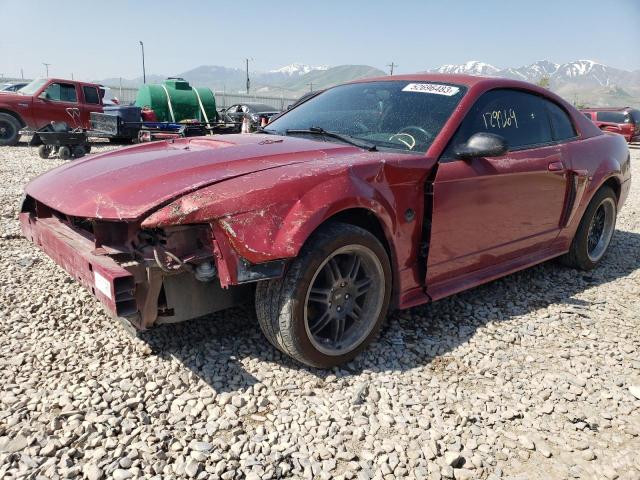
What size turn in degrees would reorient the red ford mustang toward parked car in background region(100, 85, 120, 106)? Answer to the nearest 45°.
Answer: approximately 90° to its right

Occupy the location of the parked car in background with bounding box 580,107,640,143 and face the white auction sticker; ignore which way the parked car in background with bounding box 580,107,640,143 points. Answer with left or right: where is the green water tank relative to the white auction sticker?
right

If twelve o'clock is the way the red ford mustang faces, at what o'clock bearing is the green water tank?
The green water tank is roughly at 4 o'clock from the red ford mustang.

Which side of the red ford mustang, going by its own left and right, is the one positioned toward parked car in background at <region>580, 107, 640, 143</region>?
back

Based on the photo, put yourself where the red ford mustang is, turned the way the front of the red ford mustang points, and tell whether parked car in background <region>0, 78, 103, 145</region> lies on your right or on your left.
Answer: on your right

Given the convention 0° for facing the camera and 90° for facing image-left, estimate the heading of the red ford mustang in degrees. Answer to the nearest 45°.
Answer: approximately 45°
